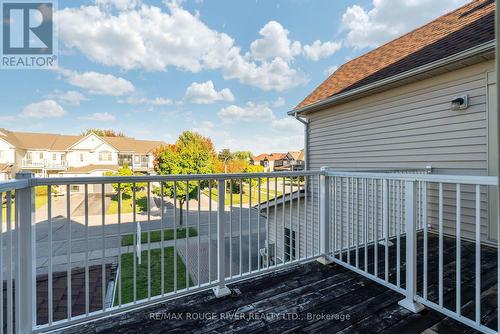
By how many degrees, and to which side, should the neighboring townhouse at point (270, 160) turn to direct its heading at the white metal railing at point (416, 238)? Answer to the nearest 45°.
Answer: approximately 45° to its left

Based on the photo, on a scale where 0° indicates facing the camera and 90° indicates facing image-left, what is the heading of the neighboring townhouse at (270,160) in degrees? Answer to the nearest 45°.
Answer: approximately 45°

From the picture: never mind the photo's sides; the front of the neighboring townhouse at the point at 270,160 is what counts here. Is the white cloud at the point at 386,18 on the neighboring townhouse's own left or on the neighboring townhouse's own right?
on the neighboring townhouse's own left

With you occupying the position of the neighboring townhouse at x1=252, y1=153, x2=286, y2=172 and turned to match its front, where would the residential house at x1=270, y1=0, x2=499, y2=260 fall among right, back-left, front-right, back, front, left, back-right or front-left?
front-left
